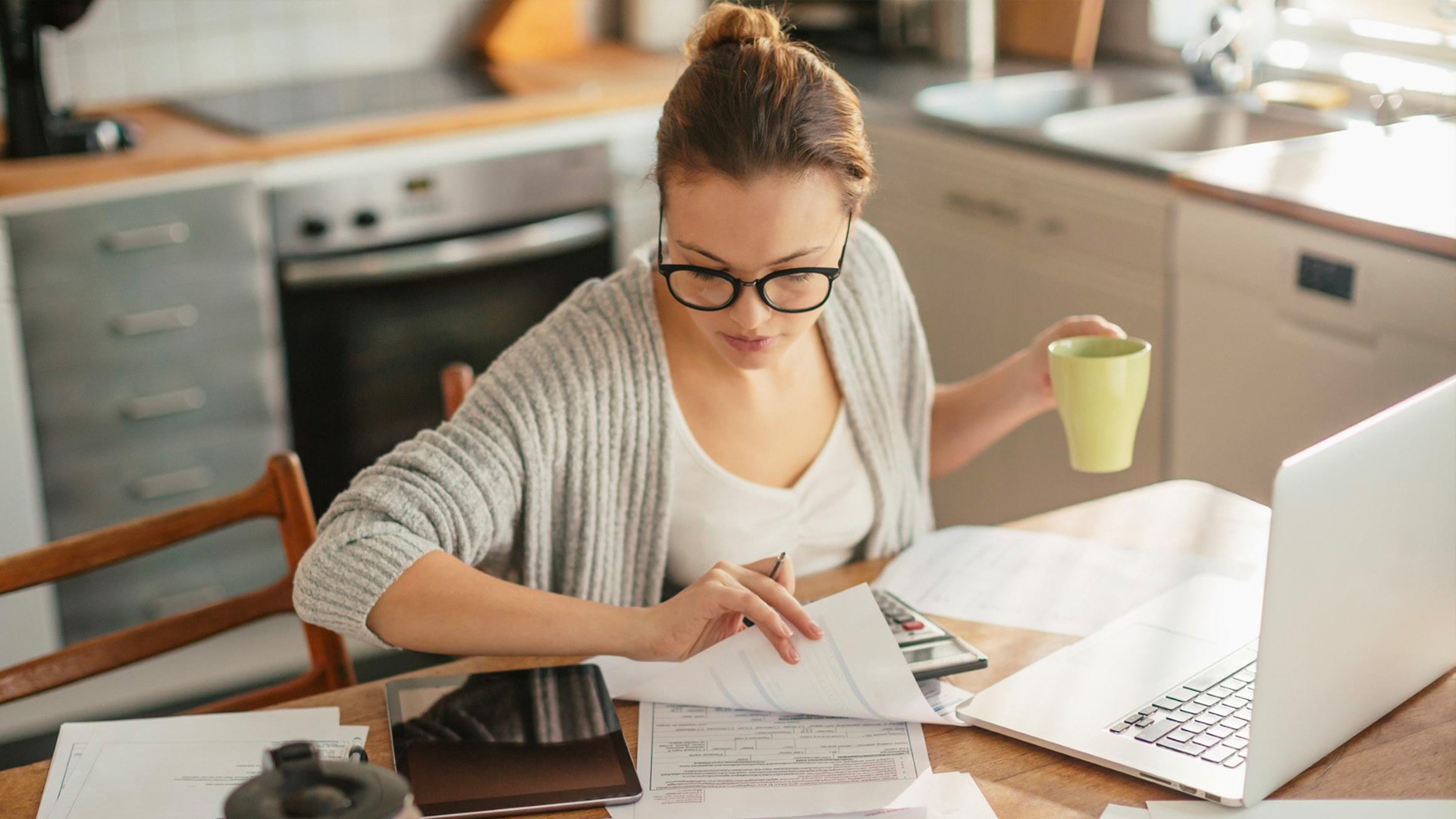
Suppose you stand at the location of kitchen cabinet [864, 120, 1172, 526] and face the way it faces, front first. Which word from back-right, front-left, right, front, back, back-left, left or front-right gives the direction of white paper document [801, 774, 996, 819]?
front-left

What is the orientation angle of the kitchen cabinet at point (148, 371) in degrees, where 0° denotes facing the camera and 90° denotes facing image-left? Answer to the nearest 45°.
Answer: approximately 315°

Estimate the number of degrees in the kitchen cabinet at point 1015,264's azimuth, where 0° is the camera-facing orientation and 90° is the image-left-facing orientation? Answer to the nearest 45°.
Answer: approximately 45°

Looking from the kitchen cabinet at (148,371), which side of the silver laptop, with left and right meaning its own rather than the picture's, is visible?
front

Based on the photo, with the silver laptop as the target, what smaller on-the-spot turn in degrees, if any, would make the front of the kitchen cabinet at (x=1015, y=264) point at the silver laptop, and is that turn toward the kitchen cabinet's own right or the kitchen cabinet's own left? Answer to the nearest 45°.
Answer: approximately 45° to the kitchen cabinet's own left

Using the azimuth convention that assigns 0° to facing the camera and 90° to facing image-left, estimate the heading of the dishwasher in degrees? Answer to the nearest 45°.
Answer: approximately 45°

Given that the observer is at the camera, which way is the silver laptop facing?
facing away from the viewer and to the left of the viewer

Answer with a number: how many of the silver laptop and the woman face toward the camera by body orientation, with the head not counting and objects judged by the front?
1
